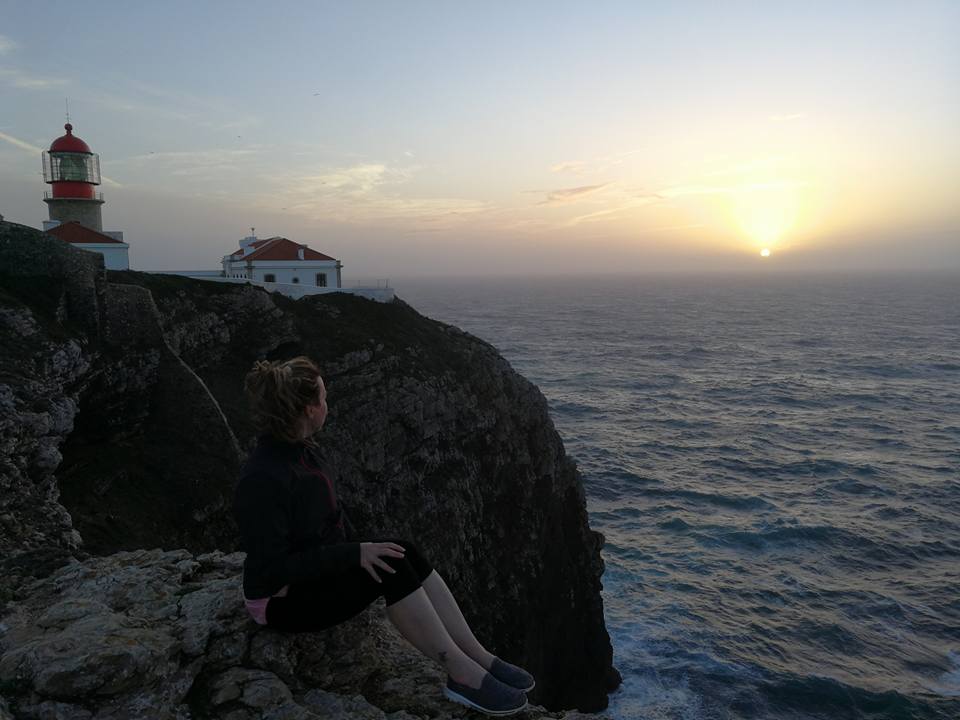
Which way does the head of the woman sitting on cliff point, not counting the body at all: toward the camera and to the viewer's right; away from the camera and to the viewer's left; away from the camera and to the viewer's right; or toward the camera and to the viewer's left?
away from the camera and to the viewer's right

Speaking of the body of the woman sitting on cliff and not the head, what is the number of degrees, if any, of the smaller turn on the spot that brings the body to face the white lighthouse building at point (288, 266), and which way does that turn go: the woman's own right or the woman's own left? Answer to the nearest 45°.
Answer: approximately 90° to the woman's own left

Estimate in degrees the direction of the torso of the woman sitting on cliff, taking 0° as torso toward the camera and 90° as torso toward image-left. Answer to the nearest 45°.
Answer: approximately 270°
